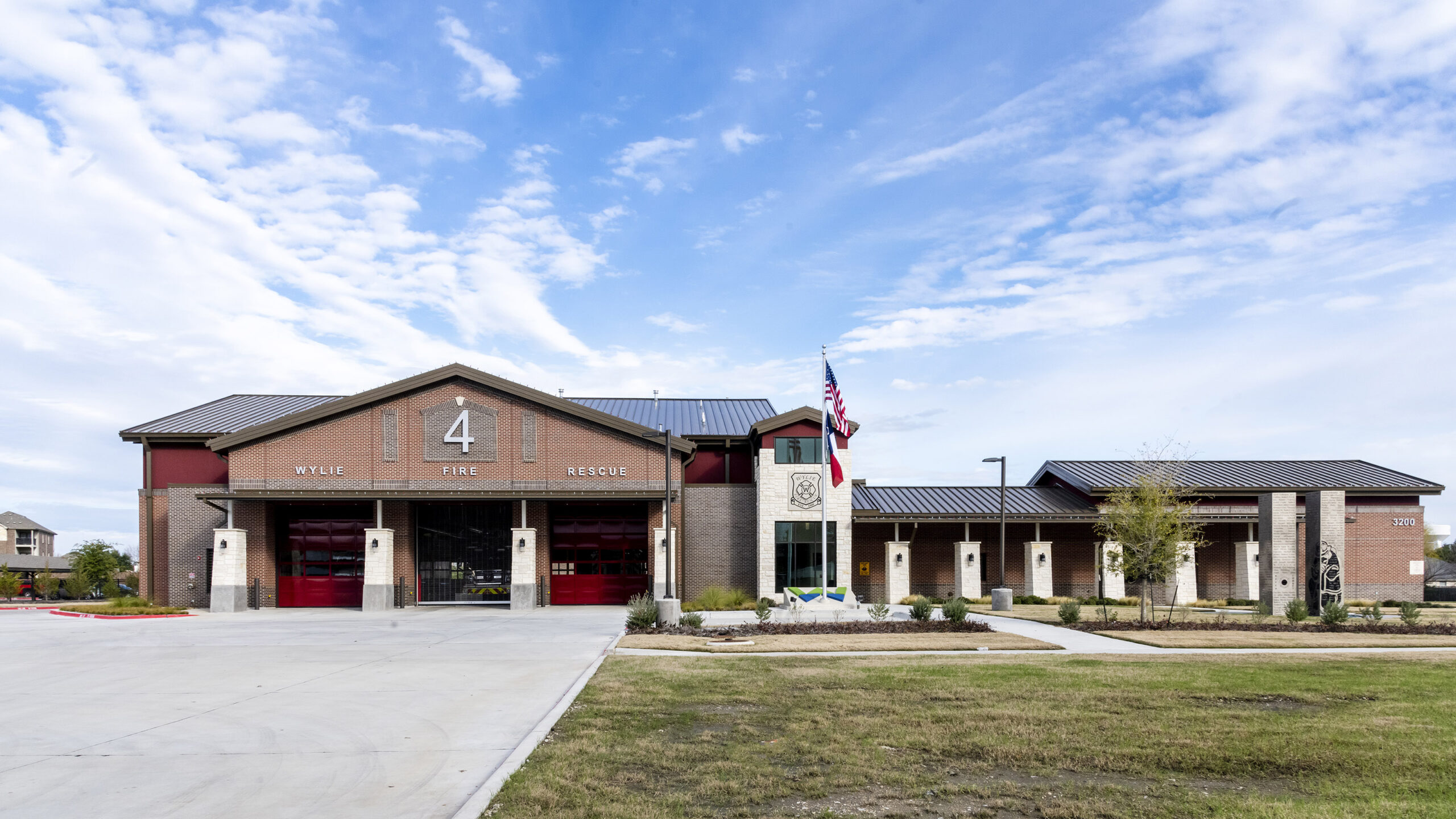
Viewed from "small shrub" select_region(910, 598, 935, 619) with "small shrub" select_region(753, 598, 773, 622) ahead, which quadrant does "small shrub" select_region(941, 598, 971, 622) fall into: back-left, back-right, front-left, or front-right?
back-left

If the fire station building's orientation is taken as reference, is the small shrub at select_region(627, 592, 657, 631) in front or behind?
in front

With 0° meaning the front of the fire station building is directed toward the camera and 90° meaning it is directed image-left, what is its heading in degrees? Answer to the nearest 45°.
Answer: approximately 0°
